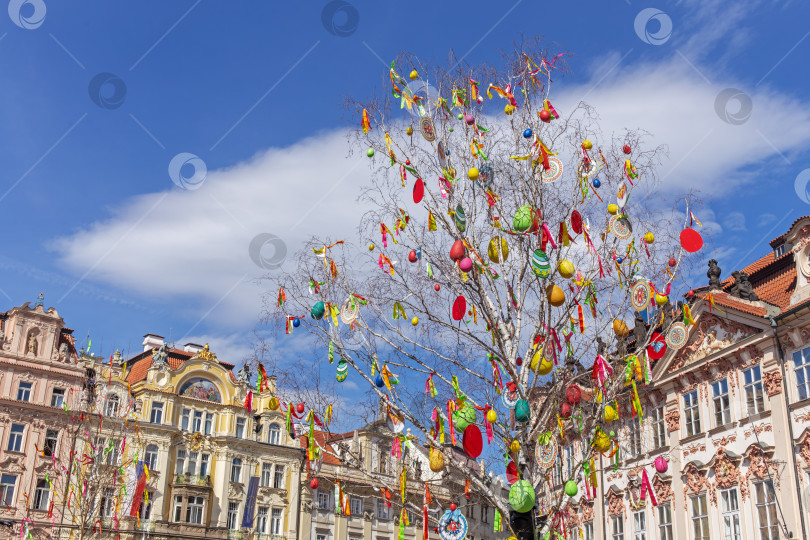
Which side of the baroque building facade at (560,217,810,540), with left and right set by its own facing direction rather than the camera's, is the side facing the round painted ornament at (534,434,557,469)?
front

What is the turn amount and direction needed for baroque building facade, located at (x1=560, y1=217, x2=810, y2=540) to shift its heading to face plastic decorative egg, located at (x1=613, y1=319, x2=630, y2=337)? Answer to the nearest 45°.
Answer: approximately 45° to its left

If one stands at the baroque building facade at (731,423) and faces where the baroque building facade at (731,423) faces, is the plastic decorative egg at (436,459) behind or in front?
in front

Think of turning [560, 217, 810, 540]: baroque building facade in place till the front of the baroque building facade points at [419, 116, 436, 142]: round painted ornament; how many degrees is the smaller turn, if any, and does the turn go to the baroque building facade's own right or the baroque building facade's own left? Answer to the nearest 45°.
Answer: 0° — it already faces it

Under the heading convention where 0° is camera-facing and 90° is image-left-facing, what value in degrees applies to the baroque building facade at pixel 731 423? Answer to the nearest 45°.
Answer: approximately 45°

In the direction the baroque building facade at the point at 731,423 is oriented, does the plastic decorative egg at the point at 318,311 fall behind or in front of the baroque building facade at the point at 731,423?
in front
